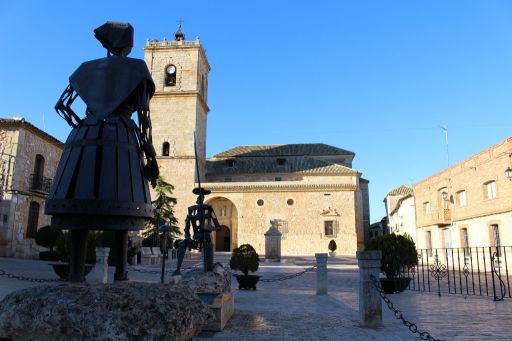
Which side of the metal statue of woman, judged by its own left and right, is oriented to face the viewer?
back

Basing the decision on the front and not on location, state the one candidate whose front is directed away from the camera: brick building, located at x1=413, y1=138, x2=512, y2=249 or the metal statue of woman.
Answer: the metal statue of woman

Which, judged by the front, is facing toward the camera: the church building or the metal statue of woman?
the church building

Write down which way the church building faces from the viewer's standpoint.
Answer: facing the viewer

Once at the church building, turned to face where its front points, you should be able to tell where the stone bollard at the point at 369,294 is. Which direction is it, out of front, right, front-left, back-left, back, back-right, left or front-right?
front

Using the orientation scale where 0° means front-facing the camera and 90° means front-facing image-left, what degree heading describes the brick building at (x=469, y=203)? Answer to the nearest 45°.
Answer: approximately 45°

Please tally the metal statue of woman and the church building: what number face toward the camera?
1

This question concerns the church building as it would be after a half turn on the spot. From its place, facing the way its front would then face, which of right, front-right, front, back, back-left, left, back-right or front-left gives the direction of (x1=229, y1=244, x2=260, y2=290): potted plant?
back

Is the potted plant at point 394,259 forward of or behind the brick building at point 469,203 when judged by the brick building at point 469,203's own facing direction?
forward

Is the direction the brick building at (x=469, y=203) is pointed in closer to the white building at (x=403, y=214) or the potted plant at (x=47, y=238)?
the potted plant

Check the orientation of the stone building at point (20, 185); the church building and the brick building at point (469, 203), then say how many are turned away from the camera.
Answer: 0

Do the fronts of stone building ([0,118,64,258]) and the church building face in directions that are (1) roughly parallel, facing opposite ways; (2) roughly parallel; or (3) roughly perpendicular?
roughly perpendicular

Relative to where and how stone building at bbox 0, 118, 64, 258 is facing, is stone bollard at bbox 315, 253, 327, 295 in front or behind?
in front

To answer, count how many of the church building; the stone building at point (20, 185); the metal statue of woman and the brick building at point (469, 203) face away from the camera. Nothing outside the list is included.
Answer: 1

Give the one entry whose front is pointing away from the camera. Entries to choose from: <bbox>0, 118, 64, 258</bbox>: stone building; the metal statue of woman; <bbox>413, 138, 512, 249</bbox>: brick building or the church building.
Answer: the metal statue of woman

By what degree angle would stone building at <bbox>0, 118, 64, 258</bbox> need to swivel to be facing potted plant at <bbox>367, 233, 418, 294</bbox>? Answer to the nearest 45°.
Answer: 0° — it already faces it

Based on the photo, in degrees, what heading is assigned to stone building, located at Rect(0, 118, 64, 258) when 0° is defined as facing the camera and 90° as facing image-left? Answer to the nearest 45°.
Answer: approximately 315°

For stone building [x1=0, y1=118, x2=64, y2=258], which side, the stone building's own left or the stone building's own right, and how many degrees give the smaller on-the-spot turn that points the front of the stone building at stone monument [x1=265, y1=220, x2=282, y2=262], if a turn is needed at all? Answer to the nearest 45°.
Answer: approximately 45° to the stone building's own left
